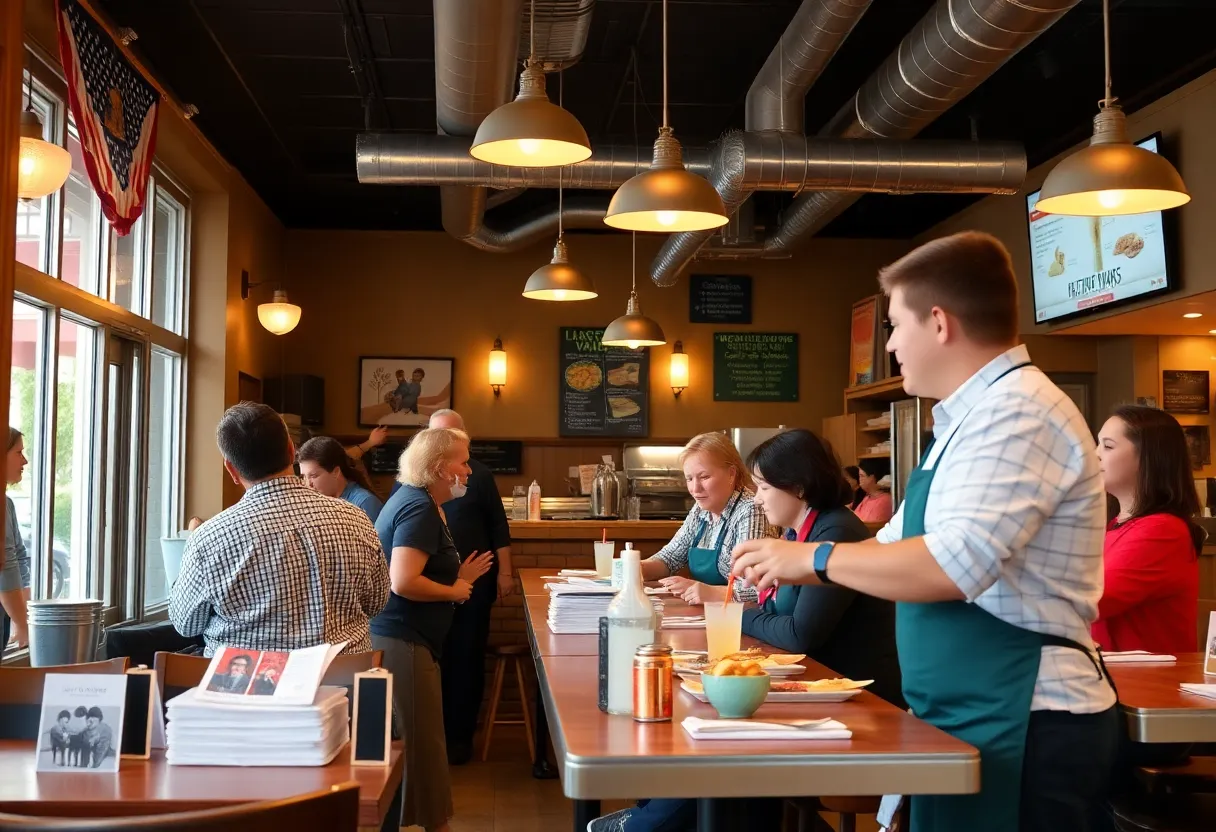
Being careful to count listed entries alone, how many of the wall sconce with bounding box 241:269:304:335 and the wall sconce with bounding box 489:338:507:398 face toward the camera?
1

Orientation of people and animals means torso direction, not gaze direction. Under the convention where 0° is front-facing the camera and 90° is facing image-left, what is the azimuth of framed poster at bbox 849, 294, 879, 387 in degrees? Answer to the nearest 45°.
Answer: approximately 45°

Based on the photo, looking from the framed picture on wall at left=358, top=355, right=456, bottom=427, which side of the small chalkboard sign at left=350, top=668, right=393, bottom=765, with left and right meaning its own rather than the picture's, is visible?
back

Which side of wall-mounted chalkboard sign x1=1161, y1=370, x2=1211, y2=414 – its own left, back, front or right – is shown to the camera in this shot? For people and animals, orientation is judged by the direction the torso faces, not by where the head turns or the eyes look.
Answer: front

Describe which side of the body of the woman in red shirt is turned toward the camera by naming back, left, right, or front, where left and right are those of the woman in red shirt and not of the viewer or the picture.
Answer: left

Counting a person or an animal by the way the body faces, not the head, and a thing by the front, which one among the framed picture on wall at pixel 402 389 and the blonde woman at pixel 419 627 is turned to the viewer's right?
the blonde woman

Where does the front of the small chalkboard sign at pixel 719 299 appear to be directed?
toward the camera

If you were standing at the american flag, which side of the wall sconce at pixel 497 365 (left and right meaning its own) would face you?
front

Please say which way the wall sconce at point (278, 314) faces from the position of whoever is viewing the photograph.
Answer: facing to the right of the viewer

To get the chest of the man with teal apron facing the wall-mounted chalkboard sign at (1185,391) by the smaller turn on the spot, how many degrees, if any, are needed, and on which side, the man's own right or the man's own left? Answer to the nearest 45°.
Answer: approximately 90° to the man's own right

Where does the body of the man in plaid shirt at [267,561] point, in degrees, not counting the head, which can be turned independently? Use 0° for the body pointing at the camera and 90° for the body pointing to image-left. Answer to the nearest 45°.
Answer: approximately 180°

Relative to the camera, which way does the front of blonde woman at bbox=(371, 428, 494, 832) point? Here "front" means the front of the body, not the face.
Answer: to the viewer's right

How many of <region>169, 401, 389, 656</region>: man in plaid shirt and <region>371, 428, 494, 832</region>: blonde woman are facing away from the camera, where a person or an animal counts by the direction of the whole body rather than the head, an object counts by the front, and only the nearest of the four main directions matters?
1

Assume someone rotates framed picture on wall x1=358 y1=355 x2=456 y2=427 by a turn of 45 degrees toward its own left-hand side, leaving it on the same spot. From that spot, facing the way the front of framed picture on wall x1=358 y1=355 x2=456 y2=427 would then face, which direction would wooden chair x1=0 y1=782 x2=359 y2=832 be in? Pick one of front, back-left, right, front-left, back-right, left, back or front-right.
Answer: front-right

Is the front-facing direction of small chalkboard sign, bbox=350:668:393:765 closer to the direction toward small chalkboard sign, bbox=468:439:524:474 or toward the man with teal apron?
the man with teal apron

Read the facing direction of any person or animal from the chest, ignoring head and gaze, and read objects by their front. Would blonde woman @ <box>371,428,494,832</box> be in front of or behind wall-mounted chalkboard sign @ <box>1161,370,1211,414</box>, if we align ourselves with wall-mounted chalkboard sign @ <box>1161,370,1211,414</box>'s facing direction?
in front

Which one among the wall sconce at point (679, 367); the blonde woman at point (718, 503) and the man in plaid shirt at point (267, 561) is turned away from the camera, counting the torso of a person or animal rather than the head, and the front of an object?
the man in plaid shirt

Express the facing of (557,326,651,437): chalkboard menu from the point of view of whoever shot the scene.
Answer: facing the viewer

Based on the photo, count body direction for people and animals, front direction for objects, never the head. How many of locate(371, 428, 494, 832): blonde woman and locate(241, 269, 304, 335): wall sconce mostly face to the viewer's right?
2

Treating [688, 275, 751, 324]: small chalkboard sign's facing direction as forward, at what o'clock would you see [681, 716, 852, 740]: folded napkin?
The folded napkin is roughly at 12 o'clock from the small chalkboard sign.
